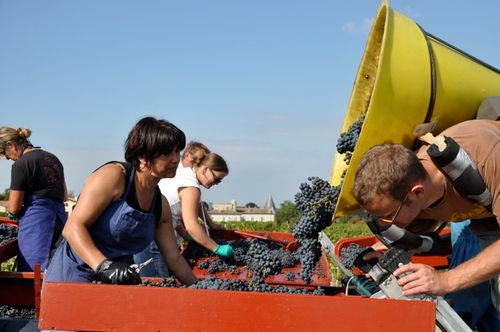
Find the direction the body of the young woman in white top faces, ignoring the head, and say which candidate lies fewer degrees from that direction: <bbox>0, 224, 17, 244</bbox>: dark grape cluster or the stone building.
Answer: the stone building

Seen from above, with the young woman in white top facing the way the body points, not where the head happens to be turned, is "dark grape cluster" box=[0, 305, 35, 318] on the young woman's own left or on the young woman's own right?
on the young woman's own right

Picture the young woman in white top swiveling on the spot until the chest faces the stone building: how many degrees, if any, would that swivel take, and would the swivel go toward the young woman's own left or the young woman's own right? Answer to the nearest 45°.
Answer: approximately 90° to the young woman's own left

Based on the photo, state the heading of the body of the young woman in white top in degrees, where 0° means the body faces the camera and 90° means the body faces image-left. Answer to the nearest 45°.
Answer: approximately 270°

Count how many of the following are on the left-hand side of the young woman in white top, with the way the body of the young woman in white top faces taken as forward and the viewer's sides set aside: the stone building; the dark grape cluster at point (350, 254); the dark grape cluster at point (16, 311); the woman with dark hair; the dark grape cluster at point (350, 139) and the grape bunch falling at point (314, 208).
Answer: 1

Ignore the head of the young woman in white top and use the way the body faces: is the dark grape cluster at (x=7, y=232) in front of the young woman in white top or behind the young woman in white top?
behind

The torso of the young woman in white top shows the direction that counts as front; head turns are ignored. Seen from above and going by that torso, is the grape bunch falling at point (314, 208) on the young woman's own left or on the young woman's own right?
on the young woman's own right

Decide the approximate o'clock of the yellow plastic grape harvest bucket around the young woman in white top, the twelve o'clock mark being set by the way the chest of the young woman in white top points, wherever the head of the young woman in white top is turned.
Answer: The yellow plastic grape harvest bucket is roughly at 2 o'clock from the young woman in white top.

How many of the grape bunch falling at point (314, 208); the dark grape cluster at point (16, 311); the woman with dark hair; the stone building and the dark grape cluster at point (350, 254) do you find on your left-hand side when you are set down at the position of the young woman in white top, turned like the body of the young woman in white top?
1

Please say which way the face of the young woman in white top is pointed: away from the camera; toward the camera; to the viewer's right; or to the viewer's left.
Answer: to the viewer's right

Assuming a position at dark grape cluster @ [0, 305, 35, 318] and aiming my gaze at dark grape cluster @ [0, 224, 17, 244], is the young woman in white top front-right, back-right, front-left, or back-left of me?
front-right

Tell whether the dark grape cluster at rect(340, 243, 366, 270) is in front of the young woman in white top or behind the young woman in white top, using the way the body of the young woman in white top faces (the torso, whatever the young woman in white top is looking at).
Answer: in front

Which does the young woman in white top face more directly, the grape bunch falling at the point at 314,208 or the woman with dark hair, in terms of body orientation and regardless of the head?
the grape bunch falling

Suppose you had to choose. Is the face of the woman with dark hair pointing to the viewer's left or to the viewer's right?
to the viewer's right

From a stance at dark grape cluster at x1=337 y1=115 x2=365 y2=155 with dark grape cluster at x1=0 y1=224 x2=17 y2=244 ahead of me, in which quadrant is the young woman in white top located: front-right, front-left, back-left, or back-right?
front-right

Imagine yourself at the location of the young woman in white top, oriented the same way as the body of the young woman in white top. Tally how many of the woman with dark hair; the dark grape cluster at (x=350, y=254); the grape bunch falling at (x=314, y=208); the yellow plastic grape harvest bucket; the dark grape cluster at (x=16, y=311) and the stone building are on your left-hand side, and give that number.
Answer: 1
